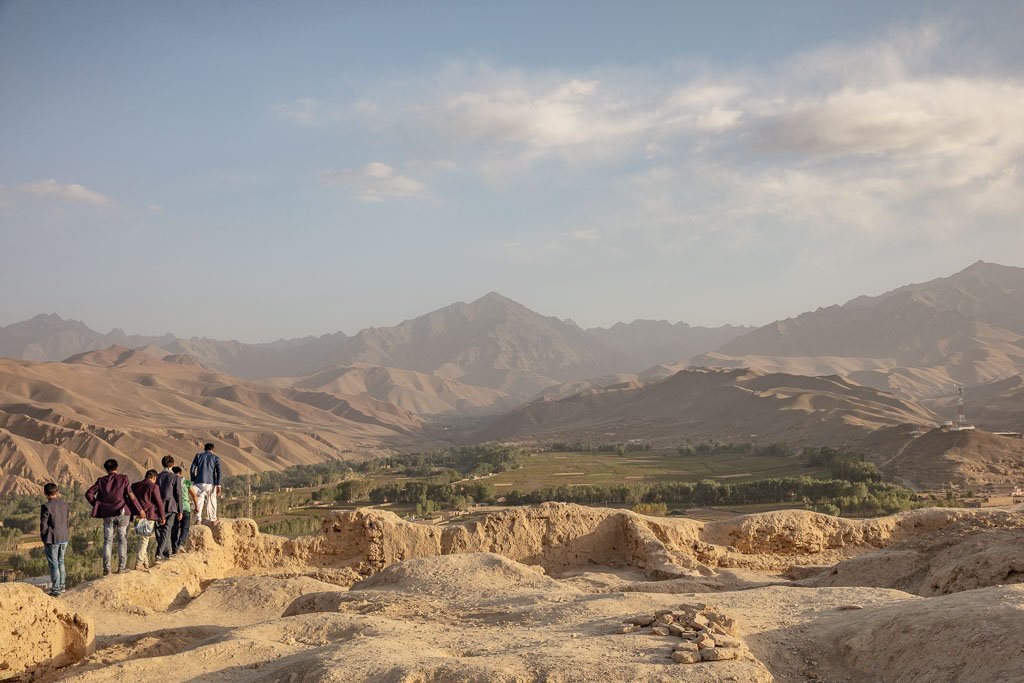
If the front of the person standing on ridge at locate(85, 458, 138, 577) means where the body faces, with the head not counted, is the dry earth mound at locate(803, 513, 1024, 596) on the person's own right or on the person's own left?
on the person's own right

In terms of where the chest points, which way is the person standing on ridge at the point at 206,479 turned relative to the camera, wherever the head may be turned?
away from the camera

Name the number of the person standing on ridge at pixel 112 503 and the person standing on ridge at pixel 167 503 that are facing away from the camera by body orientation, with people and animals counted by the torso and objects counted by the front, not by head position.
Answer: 2

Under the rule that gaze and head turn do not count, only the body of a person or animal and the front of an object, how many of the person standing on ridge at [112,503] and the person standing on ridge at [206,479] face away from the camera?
2

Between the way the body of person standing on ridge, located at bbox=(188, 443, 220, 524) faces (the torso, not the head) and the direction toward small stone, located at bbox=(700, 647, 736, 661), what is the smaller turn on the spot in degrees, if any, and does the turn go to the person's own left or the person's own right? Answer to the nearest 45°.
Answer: approximately 180°

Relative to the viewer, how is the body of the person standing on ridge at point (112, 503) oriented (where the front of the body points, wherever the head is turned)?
away from the camera

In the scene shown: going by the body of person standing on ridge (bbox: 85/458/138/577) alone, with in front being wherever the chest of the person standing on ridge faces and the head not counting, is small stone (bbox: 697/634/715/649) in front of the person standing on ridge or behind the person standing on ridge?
behind

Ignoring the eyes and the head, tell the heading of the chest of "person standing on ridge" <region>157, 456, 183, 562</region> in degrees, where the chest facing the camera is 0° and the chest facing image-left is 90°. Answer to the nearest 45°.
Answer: approximately 180°
